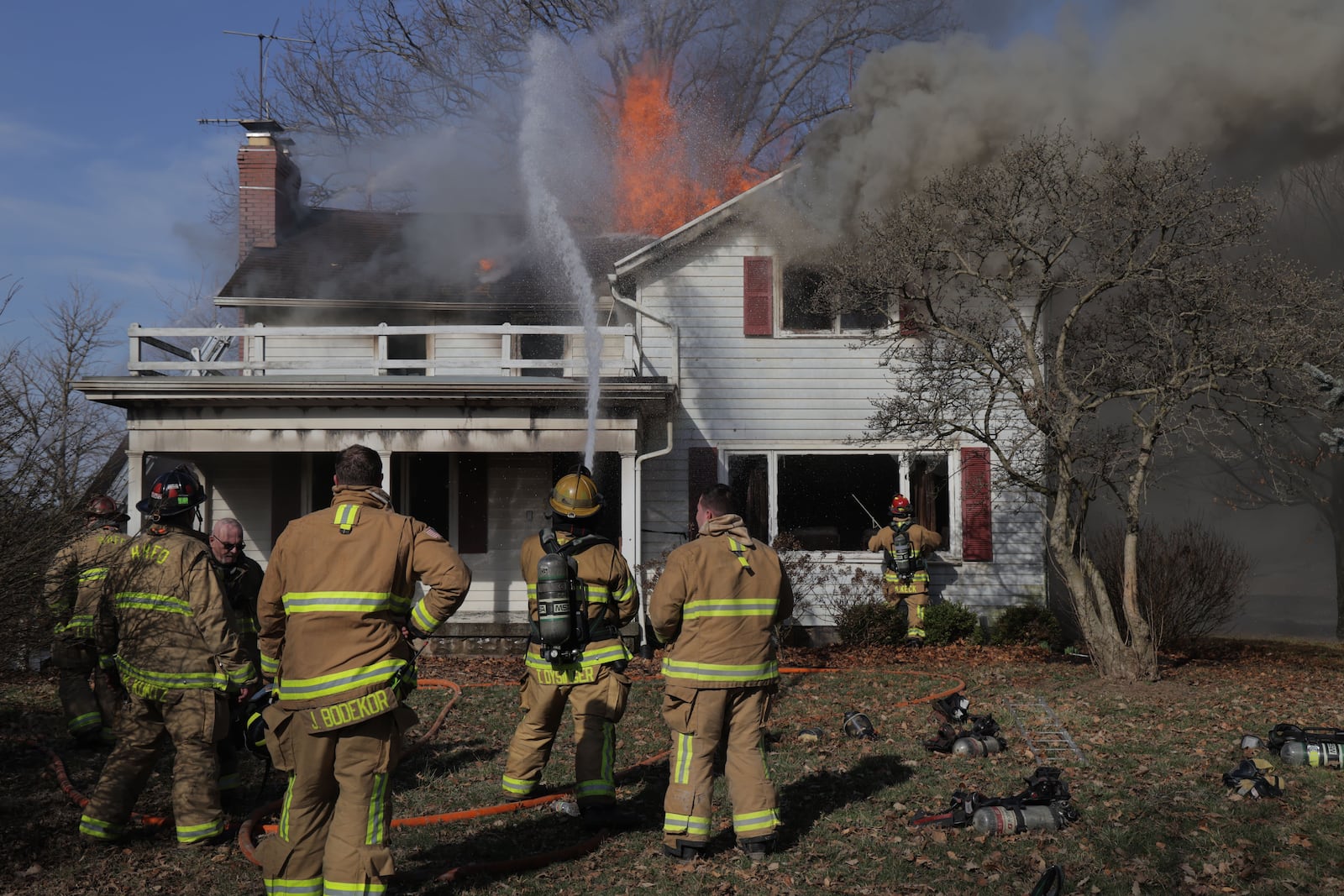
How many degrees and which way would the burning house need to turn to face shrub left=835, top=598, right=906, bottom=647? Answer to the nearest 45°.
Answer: approximately 45° to its left

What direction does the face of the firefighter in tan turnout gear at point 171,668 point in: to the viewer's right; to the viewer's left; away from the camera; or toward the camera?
away from the camera

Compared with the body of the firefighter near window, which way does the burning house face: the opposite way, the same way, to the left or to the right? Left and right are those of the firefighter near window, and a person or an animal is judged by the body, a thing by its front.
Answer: the opposite way

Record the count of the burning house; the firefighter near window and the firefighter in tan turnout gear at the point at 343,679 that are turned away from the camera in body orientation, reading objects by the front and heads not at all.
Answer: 2

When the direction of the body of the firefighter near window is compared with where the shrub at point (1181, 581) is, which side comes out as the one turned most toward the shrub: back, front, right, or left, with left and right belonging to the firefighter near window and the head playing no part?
right

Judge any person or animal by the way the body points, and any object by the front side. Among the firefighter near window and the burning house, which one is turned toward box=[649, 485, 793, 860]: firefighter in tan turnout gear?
the burning house

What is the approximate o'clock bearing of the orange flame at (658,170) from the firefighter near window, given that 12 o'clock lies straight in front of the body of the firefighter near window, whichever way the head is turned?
The orange flame is roughly at 11 o'clock from the firefighter near window.

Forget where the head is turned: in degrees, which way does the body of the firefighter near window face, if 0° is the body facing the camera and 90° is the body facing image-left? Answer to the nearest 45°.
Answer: approximately 180°

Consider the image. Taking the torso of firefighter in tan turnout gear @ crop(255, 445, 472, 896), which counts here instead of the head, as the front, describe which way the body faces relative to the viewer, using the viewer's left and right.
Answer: facing away from the viewer

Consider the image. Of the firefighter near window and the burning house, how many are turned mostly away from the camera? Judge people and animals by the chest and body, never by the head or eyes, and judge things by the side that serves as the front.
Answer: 1

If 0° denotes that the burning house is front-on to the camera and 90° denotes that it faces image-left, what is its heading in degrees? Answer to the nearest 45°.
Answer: approximately 0°

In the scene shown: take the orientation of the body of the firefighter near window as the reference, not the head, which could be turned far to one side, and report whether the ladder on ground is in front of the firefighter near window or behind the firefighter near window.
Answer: behind

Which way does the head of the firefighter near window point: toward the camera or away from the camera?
away from the camera
